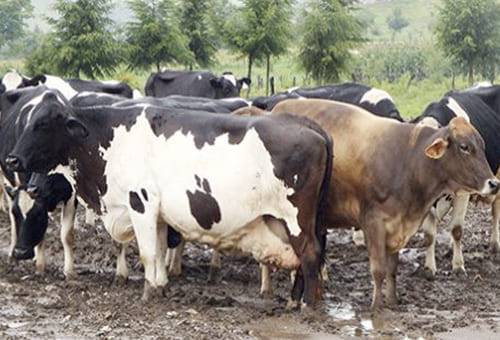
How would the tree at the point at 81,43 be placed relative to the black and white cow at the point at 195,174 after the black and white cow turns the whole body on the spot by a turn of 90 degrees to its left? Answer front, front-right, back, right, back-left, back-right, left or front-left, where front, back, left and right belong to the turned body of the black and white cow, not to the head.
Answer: back

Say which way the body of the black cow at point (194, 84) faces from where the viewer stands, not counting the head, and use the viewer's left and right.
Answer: facing the viewer and to the right of the viewer

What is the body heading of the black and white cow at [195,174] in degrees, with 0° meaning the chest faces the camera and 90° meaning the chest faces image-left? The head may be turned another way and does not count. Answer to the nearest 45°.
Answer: approximately 90°

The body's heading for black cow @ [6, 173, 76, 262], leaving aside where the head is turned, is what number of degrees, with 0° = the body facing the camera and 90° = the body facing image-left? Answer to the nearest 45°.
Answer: approximately 45°

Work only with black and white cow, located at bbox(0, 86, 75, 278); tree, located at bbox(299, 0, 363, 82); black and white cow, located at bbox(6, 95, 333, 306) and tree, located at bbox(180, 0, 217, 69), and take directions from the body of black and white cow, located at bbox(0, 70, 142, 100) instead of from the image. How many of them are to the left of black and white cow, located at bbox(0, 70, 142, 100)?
2

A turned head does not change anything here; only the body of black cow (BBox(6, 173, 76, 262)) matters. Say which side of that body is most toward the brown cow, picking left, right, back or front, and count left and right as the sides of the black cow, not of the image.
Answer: left

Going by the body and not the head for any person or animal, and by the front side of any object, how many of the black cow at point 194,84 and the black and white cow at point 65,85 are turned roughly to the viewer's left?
1

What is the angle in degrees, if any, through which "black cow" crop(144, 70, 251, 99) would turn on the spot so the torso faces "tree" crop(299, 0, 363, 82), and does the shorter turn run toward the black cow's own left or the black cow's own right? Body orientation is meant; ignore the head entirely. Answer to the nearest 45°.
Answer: approximately 90° to the black cow's own left

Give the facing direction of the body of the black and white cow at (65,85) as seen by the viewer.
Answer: to the viewer's left

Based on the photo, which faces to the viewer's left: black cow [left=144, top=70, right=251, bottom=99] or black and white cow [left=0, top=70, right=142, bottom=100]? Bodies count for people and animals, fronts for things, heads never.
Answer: the black and white cow

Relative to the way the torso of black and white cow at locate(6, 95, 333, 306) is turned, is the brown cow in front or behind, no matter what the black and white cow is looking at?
behind
